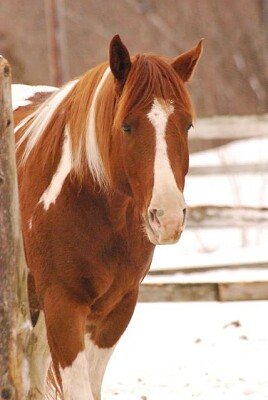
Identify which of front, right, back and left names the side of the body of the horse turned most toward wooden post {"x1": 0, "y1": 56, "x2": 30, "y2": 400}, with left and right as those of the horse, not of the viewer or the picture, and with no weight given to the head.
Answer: right

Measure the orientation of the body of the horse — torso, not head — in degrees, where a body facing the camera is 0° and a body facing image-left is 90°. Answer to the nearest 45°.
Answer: approximately 315°
